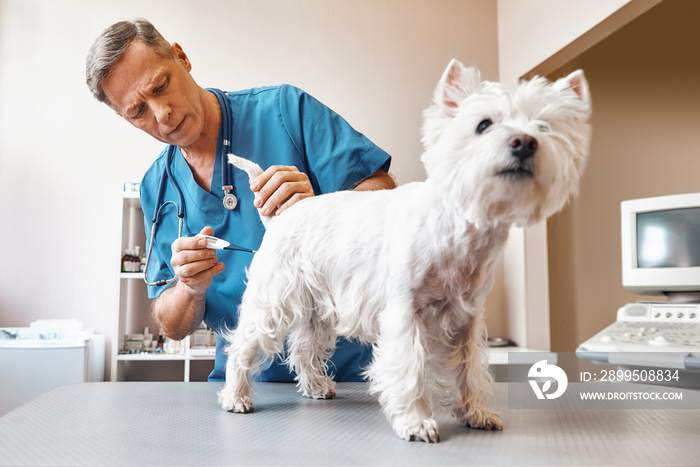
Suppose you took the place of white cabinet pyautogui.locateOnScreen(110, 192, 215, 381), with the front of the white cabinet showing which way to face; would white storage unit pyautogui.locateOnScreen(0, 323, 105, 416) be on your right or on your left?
on your right

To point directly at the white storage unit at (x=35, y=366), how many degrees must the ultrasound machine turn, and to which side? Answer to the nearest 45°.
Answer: approximately 45° to its right

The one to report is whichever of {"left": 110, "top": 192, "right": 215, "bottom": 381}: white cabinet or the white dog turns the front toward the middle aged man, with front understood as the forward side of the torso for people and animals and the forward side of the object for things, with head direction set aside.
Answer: the white cabinet

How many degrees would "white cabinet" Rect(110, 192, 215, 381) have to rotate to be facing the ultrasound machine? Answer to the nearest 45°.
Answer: approximately 45° to its left

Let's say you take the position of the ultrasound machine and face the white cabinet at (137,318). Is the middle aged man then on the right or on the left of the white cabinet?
left

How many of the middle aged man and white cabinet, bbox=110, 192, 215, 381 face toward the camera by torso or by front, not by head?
2

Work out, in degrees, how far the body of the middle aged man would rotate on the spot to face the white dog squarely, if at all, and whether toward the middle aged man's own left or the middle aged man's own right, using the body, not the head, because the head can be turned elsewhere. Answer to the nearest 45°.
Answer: approximately 45° to the middle aged man's own left

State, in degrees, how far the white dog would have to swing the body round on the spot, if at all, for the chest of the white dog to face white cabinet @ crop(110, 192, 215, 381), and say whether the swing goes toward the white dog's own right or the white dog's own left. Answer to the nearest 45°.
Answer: approximately 180°
